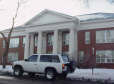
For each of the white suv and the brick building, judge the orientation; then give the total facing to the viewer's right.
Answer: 0

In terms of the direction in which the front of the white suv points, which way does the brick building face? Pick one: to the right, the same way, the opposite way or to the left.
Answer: to the left

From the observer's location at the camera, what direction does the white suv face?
facing away from the viewer and to the left of the viewer

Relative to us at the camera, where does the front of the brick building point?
facing the viewer and to the left of the viewer
